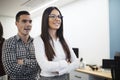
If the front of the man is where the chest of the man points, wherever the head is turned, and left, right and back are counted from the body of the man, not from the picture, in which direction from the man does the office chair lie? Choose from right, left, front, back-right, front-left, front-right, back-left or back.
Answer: front-left

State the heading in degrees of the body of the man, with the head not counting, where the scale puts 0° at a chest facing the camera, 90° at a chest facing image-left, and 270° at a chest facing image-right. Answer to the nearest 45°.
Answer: approximately 315°

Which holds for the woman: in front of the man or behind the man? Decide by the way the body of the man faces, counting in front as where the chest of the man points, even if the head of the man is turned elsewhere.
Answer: in front

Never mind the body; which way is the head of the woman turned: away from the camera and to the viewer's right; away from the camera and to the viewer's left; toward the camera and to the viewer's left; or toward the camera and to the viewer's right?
toward the camera and to the viewer's right

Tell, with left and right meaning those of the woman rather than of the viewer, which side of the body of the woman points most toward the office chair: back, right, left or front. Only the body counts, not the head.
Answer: left

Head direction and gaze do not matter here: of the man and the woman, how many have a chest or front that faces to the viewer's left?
0
